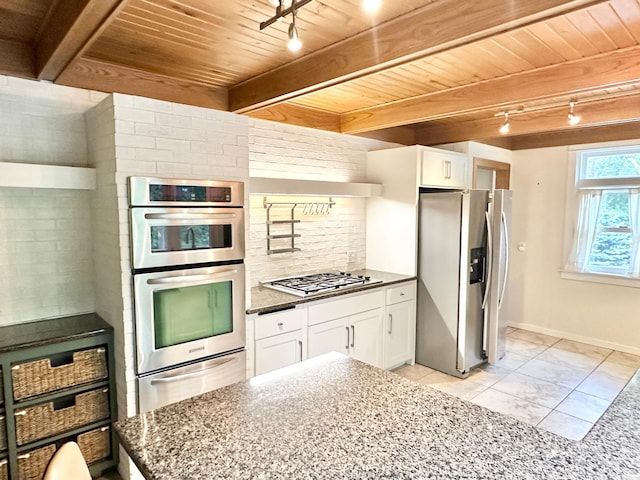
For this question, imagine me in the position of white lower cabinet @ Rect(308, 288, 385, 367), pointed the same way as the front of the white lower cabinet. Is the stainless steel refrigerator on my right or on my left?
on my left

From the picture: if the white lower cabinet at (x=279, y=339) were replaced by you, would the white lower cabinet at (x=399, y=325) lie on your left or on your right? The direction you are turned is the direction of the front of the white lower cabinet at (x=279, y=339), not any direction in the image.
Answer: on your left

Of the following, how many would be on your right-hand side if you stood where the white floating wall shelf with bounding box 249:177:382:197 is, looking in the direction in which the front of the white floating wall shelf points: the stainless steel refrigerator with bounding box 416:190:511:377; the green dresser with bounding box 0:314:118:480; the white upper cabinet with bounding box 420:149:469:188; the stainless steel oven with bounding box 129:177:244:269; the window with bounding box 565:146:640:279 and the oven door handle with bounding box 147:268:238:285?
3

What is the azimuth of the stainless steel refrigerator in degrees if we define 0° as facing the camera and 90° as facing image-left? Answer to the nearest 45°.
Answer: approximately 315°

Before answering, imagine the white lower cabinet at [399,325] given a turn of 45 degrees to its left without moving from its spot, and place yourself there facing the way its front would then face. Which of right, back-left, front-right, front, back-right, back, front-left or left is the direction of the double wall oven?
back-right

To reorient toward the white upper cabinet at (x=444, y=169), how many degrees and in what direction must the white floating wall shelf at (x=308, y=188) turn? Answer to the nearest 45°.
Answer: approximately 90° to its left

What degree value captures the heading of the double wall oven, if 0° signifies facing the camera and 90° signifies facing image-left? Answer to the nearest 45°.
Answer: approximately 315°

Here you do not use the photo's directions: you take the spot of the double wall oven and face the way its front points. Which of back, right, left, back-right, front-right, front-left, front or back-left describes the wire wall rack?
left

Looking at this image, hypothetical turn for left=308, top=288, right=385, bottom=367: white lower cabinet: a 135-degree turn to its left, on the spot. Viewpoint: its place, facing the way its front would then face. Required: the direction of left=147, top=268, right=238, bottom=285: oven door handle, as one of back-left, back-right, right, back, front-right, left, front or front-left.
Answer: back-left

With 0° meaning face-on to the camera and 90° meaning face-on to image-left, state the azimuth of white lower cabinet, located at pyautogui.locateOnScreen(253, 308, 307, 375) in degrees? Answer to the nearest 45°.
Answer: approximately 315°
